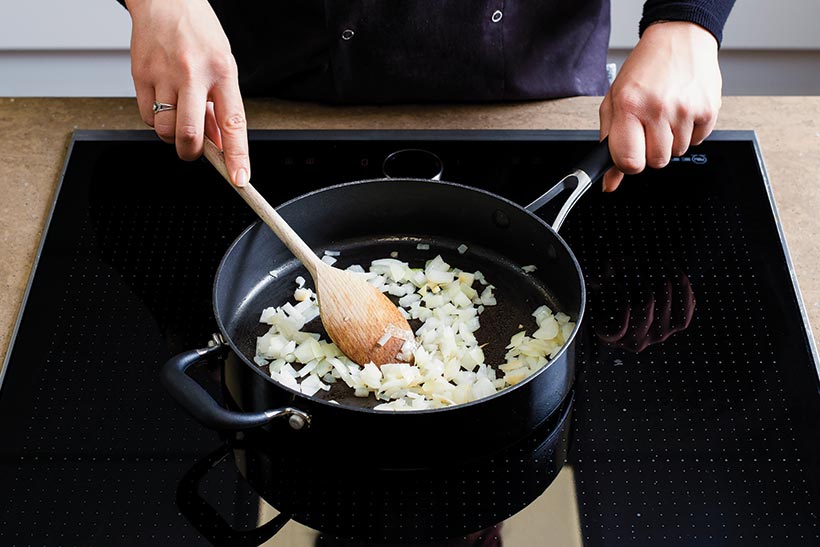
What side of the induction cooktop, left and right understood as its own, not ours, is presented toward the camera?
back
